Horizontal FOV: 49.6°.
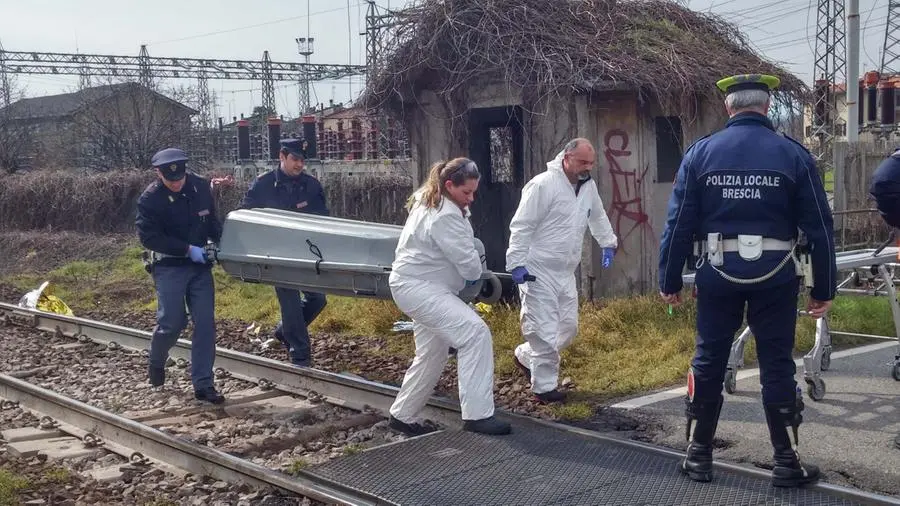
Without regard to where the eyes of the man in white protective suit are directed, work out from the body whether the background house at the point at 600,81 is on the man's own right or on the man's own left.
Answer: on the man's own left

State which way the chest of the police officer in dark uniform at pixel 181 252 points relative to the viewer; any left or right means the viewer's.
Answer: facing the viewer and to the right of the viewer

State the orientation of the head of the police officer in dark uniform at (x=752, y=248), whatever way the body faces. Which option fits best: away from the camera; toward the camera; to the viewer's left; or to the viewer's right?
away from the camera

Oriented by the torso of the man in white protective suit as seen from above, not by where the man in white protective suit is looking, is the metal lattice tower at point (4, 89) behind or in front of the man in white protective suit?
behind

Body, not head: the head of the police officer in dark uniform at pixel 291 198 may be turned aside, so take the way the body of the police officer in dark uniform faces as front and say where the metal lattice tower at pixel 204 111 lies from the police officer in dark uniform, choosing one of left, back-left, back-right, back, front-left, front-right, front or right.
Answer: back-left

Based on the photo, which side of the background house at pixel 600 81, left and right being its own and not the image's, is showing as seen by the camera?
front

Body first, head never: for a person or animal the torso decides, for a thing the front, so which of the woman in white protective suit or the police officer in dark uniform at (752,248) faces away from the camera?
the police officer in dark uniform

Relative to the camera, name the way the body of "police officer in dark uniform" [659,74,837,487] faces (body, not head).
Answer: away from the camera

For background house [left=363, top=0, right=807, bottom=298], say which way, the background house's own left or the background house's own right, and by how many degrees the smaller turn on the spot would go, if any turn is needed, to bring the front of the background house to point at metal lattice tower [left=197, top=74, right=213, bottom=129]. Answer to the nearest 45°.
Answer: approximately 135° to the background house's own right

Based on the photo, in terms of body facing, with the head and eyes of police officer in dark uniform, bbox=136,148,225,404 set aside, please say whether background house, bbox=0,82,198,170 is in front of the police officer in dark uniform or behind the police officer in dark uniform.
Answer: behind
